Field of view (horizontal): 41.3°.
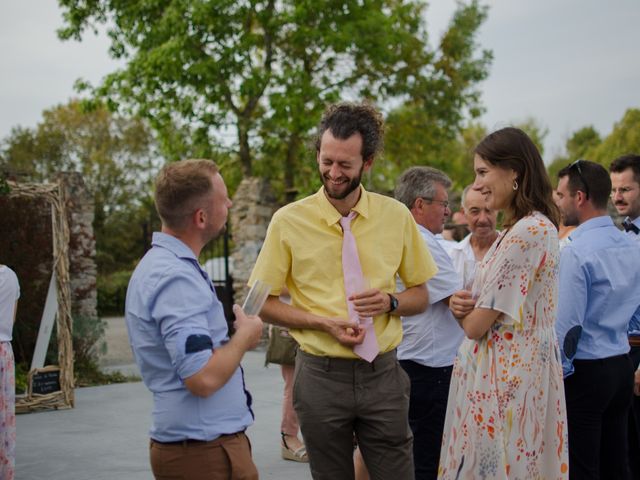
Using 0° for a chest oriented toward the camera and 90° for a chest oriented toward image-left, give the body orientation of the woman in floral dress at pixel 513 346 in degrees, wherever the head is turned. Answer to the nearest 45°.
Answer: approximately 90°

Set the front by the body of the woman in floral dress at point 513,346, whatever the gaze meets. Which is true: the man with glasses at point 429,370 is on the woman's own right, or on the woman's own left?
on the woman's own right

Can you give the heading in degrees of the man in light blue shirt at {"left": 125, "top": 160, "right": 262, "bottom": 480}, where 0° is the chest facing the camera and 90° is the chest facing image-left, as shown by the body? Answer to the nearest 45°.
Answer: approximately 270°

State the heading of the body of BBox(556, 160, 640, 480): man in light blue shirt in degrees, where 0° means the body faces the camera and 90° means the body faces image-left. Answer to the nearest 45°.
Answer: approximately 135°

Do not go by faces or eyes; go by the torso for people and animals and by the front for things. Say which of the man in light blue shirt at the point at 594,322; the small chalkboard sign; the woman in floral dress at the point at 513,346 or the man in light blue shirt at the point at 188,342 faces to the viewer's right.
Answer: the man in light blue shirt at the point at 188,342

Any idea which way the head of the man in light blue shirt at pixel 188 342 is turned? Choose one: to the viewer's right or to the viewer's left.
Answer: to the viewer's right

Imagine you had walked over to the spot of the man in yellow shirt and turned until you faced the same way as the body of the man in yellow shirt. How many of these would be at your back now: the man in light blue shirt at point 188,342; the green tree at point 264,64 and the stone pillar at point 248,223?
2
